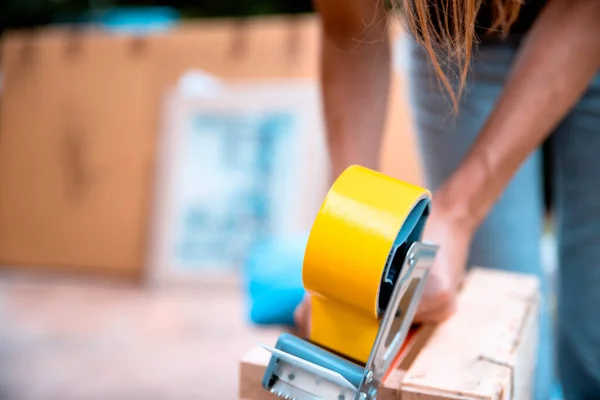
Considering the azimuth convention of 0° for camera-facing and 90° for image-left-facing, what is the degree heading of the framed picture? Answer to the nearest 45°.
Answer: approximately 0°

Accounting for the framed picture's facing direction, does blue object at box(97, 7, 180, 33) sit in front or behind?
behind

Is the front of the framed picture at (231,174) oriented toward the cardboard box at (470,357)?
yes

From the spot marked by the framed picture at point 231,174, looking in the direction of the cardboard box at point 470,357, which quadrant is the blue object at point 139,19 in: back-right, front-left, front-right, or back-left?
back-right
